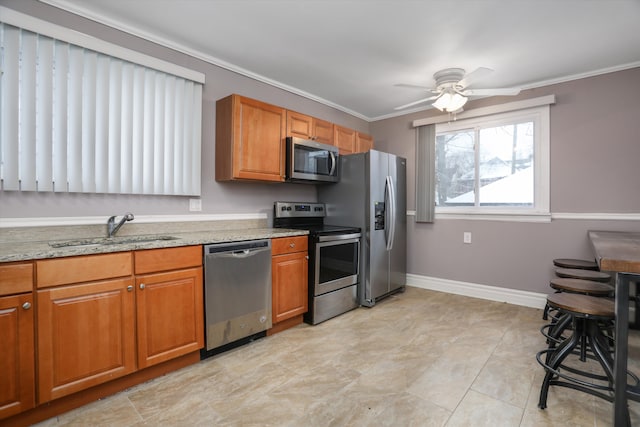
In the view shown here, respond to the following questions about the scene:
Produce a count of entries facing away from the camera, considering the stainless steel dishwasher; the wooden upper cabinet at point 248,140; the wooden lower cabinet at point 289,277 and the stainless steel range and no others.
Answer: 0

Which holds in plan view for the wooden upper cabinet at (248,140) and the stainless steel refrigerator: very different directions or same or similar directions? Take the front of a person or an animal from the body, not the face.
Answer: same or similar directions

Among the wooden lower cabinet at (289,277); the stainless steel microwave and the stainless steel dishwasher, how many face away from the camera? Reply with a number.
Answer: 0

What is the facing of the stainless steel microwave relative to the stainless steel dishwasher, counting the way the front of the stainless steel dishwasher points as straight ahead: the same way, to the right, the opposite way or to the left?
the same way

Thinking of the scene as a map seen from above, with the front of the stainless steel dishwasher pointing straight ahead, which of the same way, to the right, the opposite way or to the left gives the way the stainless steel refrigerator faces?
the same way

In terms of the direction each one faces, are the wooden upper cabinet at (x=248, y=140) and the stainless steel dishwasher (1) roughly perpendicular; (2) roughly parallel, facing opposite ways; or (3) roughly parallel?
roughly parallel

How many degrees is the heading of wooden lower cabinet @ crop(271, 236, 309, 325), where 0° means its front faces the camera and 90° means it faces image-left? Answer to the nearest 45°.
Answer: approximately 315°

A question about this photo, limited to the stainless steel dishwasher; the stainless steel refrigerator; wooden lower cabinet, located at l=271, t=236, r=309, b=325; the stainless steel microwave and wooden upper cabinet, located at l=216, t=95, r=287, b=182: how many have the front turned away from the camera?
0

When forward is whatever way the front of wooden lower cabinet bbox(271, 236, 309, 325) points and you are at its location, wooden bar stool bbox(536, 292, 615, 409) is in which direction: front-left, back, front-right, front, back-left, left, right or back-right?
front

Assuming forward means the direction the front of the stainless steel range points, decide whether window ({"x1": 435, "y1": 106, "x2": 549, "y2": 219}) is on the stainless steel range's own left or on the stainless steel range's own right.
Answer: on the stainless steel range's own left

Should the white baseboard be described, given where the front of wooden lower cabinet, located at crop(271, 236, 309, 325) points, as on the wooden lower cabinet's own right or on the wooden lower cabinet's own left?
on the wooden lower cabinet's own left

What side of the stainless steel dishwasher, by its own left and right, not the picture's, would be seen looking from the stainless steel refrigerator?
left

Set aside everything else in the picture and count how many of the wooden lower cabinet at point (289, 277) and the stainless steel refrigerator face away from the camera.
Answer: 0

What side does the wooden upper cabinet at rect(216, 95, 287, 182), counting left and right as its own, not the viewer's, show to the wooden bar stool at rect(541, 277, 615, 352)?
front

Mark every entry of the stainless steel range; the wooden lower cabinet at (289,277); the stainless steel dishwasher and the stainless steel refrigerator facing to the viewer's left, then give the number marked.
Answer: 0

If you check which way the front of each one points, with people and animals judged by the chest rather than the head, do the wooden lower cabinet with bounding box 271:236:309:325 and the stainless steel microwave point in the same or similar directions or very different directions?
same or similar directions
